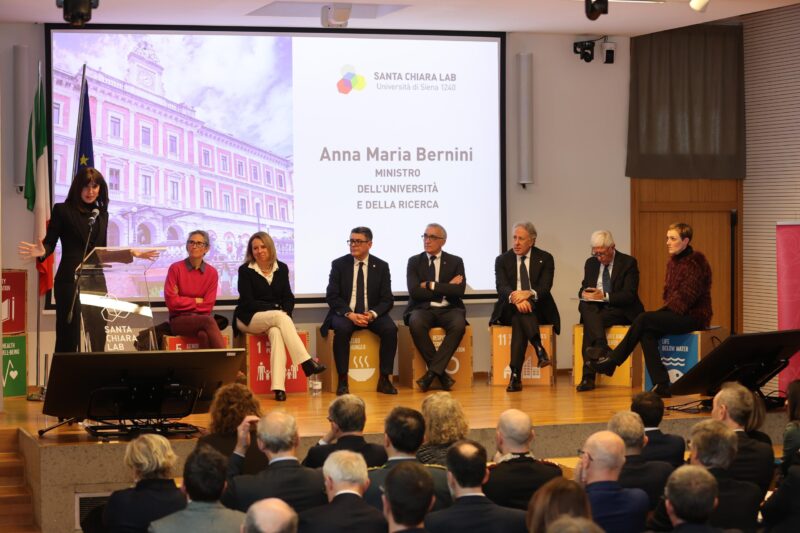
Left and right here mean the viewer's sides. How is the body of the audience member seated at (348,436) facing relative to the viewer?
facing away from the viewer

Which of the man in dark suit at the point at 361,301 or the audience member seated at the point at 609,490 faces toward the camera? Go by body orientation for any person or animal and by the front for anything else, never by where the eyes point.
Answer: the man in dark suit

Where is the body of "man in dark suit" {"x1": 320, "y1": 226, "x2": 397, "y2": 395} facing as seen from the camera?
toward the camera

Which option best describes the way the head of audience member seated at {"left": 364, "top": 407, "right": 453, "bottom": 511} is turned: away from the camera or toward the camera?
away from the camera

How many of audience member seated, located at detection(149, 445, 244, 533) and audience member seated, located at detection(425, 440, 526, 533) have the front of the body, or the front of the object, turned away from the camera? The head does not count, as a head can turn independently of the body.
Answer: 2

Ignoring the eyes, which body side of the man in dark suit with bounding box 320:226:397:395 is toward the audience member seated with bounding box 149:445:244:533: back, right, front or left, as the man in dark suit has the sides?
front

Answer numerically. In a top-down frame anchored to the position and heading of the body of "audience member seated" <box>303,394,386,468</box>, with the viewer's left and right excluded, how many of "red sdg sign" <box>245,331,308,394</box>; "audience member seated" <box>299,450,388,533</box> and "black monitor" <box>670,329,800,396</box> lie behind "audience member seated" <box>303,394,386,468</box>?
1

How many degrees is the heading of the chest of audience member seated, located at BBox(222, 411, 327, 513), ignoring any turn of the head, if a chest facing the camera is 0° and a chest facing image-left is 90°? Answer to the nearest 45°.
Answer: approximately 180°

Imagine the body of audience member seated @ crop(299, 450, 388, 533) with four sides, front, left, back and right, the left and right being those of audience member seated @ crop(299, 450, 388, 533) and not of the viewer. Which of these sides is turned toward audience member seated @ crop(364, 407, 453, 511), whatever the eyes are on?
front

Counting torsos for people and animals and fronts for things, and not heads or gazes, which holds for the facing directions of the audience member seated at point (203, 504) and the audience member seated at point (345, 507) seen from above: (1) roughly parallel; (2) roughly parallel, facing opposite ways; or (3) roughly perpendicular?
roughly parallel

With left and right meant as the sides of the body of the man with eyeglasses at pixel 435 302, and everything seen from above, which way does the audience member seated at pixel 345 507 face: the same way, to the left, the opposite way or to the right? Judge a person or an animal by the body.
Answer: the opposite way

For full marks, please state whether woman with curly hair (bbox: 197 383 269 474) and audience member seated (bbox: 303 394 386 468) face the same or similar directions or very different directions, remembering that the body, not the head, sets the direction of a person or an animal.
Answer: same or similar directions

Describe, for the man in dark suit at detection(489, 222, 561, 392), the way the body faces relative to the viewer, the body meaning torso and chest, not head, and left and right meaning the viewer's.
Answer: facing the viewer

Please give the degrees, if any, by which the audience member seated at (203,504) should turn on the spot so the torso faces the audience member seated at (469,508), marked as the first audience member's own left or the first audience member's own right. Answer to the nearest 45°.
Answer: approximately 90° to the first audience member's own right

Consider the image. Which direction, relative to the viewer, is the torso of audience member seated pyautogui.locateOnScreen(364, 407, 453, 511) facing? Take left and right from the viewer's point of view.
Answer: facing away from the viewer

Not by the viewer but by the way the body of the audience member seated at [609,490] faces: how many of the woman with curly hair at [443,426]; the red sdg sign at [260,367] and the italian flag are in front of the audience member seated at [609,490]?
3

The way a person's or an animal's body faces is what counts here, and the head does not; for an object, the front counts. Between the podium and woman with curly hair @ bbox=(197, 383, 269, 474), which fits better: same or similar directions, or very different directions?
very different directions

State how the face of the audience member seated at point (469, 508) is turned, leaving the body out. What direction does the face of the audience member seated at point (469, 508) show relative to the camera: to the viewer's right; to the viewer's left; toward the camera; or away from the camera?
away from the camera

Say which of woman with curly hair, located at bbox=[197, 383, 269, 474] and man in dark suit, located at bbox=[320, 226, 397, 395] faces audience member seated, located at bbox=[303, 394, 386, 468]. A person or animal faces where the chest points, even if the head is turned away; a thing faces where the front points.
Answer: the man in dark suit

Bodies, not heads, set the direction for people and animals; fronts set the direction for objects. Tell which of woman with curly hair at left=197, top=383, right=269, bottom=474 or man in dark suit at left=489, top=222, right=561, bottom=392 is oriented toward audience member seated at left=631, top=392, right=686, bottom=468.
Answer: the man in dark suit

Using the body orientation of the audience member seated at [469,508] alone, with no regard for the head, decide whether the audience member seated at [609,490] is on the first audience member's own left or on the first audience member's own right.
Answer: on the first audience member's own right
